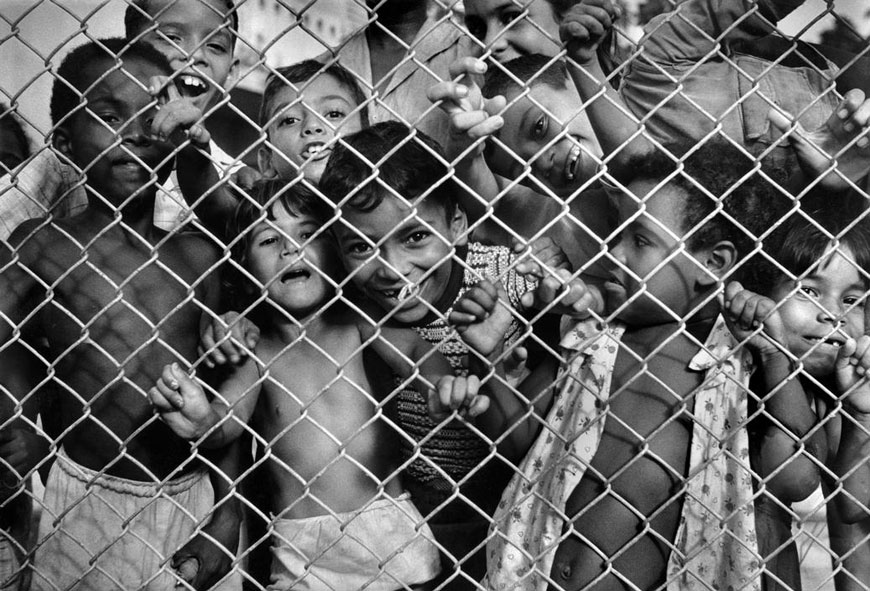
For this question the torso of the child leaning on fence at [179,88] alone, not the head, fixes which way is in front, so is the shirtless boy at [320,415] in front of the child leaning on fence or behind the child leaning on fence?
in front

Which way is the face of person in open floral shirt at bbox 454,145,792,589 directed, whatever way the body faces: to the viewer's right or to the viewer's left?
to the viewer's left

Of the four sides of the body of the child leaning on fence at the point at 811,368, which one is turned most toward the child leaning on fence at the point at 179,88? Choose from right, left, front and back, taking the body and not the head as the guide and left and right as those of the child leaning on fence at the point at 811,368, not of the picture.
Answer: right

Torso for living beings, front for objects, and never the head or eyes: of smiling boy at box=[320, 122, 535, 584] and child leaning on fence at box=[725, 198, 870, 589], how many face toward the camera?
2

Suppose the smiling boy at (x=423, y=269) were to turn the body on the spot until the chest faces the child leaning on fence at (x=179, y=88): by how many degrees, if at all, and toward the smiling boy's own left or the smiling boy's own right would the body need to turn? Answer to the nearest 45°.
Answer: approximately 135° to the smiling boy's own right

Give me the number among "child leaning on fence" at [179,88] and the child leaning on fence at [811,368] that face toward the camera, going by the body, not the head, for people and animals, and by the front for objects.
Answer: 2

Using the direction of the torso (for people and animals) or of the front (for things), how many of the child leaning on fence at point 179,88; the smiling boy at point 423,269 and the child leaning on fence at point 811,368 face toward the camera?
3

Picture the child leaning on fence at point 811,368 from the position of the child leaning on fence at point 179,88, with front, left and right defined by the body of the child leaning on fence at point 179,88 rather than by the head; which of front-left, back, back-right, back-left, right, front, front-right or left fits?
front-left
